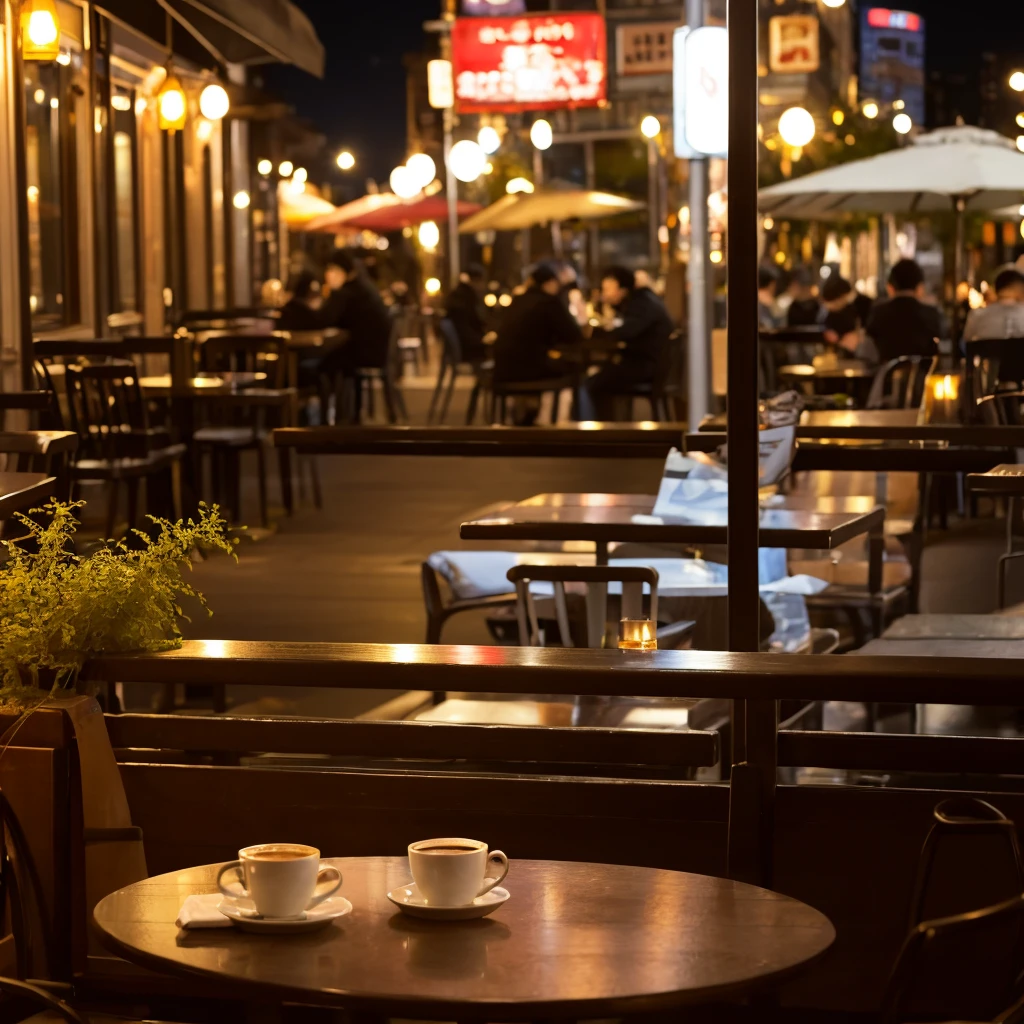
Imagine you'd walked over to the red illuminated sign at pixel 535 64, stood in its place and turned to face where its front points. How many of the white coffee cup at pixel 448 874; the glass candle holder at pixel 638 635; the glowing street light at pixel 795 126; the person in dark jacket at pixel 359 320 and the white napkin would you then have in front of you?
5

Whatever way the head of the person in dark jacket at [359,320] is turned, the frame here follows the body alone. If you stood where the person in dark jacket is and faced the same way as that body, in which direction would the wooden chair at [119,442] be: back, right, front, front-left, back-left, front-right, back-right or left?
left

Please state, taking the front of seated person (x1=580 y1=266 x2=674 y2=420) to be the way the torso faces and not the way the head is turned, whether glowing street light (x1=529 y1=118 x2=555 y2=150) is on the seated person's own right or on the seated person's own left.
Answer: on the seated person's own right

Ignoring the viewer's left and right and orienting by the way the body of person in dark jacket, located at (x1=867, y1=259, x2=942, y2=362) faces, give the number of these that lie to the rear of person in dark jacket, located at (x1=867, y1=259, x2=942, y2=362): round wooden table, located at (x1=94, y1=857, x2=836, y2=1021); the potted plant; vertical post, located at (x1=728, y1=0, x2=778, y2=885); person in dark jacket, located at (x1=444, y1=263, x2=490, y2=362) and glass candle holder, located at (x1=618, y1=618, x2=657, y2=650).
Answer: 4

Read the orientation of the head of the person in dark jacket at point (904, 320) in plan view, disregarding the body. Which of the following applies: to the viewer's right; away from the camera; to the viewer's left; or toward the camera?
away from the camera

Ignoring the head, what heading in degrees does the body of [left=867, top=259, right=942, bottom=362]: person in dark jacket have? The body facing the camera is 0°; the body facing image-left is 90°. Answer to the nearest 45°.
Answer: approximately 180°

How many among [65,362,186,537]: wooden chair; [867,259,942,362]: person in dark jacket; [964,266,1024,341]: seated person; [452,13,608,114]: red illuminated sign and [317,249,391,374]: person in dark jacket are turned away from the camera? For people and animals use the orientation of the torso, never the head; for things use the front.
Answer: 2

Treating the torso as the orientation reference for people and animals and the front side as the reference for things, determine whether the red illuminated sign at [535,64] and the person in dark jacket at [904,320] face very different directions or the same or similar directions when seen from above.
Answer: very different directions

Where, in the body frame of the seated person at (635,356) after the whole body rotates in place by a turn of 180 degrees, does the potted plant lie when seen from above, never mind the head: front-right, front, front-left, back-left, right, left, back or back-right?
right

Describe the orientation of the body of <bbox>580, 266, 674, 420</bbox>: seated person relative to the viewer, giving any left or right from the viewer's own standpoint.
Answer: facing to the left of the viewer

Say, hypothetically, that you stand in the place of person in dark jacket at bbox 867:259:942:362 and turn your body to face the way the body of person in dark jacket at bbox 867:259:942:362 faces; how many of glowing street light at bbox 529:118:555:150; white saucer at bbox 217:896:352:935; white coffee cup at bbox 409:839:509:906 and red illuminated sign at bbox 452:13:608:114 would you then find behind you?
2
